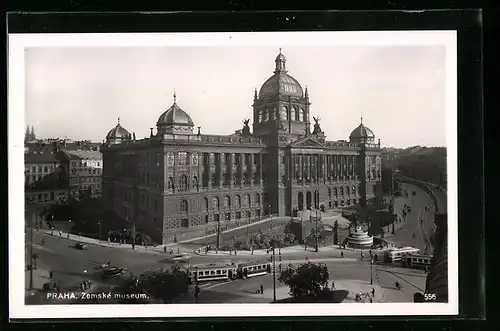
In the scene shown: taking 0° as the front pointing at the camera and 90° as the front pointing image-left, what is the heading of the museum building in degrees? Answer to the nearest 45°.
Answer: approximately 315°
